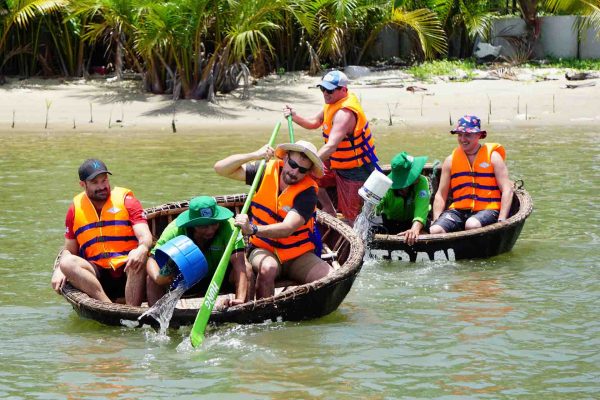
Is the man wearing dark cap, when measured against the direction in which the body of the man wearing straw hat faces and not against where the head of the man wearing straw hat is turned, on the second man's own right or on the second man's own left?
on the second man's own right

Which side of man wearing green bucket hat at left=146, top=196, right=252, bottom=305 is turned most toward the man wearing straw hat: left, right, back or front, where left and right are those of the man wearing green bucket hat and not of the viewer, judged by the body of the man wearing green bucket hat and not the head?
left

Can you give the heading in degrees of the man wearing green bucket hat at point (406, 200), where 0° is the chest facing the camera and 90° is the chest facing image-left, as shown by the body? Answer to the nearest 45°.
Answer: approximately 0°

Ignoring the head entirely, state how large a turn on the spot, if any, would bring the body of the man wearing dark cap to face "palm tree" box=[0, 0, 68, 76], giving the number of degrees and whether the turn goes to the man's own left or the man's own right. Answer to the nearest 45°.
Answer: approximately 180°
